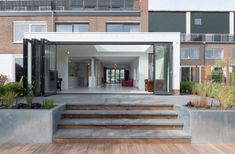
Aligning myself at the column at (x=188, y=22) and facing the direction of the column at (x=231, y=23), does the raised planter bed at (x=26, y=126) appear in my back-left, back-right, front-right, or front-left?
back-right

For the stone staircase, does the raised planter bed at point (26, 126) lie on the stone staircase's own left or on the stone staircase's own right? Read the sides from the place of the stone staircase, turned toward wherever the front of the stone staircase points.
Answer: on the stone staircase's own right

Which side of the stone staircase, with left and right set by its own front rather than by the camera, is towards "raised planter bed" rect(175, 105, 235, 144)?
left

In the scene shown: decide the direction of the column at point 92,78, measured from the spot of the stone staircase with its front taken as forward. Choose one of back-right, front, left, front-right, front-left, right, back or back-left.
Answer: back

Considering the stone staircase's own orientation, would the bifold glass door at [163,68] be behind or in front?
behind

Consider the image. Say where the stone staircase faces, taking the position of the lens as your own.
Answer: facing the viewer

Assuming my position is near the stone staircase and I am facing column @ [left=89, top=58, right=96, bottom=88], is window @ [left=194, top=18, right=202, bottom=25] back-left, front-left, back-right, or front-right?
front-right

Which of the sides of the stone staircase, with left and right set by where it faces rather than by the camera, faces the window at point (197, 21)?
back

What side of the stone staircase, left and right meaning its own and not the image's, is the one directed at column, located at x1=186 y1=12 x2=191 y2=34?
back

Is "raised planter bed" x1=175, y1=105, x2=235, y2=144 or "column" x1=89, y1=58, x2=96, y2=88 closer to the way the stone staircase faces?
the raised planter bed

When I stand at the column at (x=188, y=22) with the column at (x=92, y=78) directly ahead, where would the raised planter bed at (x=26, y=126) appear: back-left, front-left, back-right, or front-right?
front-left

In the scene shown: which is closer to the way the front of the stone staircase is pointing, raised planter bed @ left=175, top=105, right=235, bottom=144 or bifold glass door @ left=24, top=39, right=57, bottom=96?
the raised planter bed

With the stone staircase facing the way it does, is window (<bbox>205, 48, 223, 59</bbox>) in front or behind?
behind
